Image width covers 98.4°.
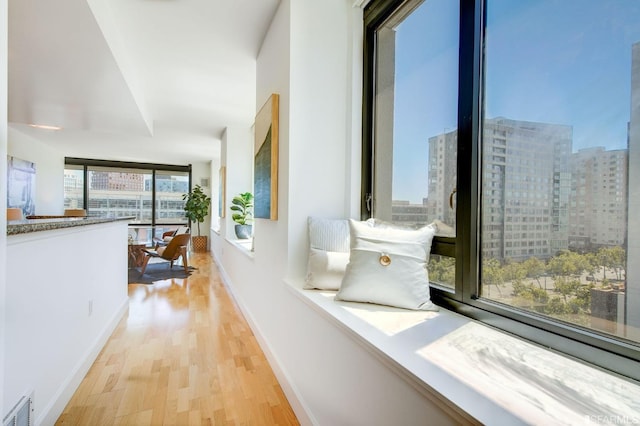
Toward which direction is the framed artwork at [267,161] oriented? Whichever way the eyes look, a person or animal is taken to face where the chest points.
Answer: to the viewer's left

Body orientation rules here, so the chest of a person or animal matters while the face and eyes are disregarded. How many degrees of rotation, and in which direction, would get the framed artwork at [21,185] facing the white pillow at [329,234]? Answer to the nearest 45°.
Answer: approximately 45° to its right

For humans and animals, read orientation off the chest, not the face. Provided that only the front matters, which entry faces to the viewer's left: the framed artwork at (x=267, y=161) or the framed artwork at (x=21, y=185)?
the framed artwork at (x=267, y=161)

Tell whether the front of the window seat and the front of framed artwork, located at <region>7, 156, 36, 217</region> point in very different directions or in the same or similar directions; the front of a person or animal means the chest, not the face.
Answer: very different directions

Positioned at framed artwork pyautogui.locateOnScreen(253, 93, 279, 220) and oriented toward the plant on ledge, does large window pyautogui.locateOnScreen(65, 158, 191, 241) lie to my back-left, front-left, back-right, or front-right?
front-left

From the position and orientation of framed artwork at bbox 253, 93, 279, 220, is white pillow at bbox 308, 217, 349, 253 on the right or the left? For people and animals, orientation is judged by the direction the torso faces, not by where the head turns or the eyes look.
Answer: on its left

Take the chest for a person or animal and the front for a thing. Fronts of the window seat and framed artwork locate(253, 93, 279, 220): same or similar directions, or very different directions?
same or similar directions

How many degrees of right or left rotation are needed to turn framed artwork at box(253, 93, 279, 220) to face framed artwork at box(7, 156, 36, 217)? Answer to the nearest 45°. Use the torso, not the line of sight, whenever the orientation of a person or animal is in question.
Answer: approximately 45° to its right

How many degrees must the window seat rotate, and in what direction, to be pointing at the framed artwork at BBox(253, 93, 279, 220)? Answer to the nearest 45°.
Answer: approximately 90° to its right

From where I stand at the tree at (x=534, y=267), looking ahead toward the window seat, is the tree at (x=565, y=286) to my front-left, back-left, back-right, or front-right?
front-left

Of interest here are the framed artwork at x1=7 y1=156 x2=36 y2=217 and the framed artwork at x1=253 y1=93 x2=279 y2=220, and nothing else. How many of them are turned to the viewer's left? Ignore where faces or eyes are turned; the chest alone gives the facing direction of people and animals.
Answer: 1

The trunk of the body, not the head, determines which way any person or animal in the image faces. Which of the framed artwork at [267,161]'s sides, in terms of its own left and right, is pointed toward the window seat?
left

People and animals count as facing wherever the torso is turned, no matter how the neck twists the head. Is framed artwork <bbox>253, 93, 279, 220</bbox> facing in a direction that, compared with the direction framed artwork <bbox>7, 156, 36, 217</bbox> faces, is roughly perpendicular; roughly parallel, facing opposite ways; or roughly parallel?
roughly parallel, facing opposite ways

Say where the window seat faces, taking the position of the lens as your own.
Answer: facing the viewer and to the left of the viewer
